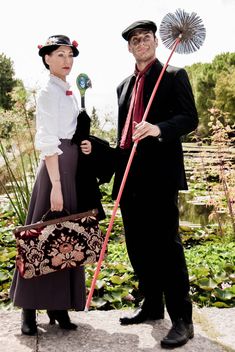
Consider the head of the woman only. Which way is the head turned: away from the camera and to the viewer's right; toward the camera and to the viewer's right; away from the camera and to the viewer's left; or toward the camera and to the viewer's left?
toward the camera and to the viewer's right

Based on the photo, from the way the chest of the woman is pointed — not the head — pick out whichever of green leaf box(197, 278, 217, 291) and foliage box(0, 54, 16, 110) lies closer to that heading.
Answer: the green leaf

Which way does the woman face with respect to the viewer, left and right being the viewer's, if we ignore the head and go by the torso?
facing to the right of the viewer

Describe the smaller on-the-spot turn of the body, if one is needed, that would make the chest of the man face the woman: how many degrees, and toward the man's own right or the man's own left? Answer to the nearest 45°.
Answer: approximately 45° to the man's own right

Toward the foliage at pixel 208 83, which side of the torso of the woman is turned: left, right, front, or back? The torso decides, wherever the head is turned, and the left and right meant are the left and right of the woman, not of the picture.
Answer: left

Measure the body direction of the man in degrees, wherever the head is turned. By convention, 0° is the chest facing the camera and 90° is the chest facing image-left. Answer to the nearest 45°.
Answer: approximately 45°

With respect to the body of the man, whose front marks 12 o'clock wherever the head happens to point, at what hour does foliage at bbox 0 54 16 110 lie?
The foliage is roughly at 4 o'clock from the man.

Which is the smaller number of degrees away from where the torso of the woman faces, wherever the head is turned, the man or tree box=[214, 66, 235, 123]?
the man
